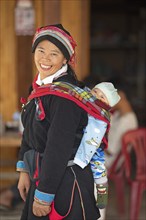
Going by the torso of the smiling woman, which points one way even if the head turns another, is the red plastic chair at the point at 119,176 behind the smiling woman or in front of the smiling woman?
behind

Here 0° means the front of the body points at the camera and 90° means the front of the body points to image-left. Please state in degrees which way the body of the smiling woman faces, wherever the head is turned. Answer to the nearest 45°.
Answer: approximately 45°

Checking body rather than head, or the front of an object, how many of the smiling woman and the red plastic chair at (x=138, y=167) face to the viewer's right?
0
